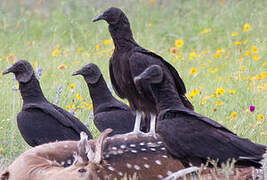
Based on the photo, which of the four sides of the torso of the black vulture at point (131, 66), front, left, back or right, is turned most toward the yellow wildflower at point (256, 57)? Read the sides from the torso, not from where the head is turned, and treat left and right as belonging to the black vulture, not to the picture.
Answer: back

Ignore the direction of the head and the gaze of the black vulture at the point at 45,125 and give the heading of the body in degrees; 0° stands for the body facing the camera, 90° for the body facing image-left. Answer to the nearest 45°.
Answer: approximately 90°

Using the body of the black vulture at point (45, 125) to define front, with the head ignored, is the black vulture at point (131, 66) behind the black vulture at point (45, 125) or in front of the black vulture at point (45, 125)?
behind

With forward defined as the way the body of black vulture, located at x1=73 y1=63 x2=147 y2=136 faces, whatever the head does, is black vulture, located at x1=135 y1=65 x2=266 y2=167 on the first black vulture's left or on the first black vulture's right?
on the first black vulture's left

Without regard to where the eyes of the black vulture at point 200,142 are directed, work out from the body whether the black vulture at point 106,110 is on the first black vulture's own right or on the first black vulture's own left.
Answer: on the first black vulture's own right

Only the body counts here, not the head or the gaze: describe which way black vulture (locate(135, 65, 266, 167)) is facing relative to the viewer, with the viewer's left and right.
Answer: facing to the left of the viewer

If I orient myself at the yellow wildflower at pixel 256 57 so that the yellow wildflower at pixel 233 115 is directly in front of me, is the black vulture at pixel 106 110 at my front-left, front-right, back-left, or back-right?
front-right

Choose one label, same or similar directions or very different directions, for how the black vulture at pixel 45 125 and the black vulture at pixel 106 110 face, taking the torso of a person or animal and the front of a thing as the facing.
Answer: same or similar directions

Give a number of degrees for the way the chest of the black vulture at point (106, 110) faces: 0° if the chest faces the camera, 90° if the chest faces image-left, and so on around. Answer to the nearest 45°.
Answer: approximately 90°

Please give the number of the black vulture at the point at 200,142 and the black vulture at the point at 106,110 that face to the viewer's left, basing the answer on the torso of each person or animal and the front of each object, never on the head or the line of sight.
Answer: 2

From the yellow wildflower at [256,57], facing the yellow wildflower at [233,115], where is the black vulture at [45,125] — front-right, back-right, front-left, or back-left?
front-right

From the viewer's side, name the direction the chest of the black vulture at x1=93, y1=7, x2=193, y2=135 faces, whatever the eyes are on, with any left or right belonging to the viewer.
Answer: facing the viewer and to the left of the viewer
